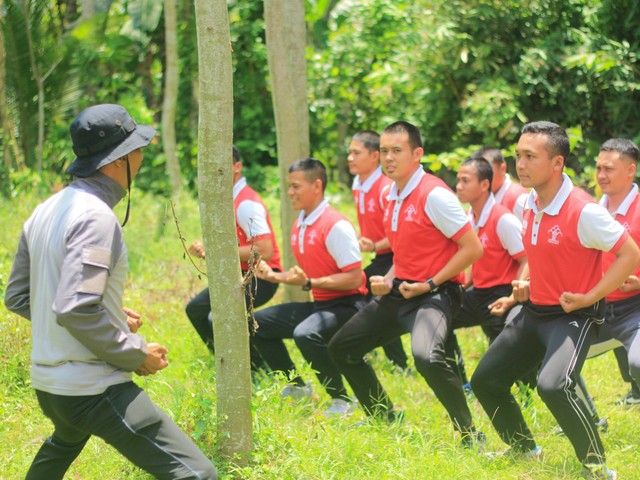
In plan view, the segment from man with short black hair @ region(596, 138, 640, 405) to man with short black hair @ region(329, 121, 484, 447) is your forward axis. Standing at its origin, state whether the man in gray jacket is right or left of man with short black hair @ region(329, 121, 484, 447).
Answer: left

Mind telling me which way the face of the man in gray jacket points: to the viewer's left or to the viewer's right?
to the viewer's right

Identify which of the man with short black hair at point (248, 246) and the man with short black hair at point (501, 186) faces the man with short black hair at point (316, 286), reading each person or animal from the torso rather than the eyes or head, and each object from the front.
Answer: the man with short black hair at point (501, 186)

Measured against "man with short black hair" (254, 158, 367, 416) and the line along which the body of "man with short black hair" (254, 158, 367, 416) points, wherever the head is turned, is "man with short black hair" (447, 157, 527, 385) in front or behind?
behind

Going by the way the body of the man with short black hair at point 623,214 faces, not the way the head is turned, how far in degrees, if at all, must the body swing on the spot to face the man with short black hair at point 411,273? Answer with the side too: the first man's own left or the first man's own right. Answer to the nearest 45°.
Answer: approximately 45° to the first man's own right

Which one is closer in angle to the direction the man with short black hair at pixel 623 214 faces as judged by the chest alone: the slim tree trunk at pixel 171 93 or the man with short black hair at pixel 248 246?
the man with short black hair
